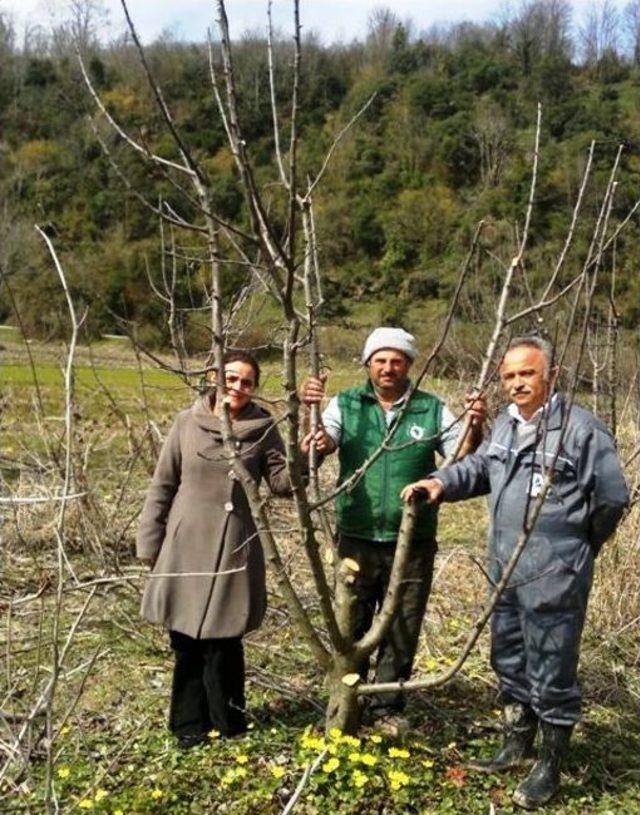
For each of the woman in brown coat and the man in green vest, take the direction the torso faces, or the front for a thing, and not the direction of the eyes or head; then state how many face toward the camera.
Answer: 2

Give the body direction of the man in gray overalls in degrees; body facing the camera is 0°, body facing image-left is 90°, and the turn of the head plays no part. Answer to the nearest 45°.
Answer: approximately 45°

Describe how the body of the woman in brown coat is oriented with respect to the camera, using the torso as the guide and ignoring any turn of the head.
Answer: toward the camera

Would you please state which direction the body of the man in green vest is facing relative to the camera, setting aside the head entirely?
toward the camera

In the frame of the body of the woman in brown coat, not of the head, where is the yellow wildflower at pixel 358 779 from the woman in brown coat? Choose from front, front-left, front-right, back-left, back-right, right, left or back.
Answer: front-left

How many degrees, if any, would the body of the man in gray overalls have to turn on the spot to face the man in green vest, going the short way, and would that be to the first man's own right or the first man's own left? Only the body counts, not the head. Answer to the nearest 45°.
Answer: approximately 90° to the first man's own right
